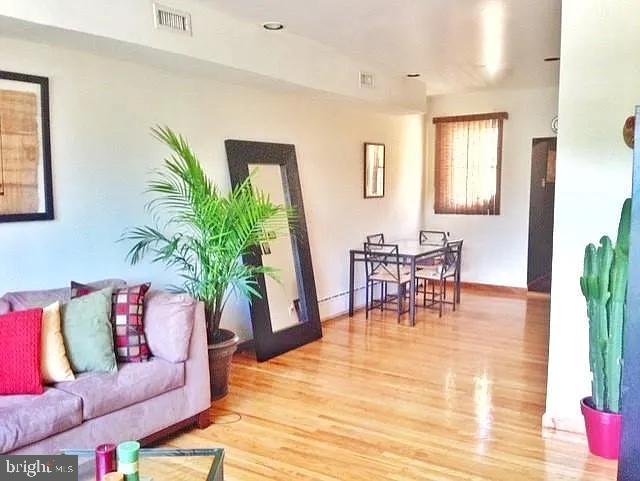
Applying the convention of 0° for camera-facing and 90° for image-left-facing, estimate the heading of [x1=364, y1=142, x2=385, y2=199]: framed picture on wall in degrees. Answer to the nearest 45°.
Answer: approximately 315°

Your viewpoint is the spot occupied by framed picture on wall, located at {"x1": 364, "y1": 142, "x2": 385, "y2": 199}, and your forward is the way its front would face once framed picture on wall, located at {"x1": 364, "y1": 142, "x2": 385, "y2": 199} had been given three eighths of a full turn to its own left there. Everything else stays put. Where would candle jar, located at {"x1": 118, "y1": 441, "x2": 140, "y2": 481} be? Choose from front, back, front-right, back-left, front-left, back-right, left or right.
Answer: back

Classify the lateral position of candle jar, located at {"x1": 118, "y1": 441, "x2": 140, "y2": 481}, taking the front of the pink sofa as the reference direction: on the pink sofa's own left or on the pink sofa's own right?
on the pink sofa's own right

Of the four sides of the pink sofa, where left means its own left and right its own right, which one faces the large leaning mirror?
left

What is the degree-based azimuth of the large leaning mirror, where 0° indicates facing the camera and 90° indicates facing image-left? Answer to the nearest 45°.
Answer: approximately 315°

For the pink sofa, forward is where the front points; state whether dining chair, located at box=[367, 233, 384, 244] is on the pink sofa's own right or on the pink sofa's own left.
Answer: on the pink sofa's own left

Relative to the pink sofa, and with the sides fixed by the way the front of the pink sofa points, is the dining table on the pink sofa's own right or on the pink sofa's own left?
on the pink sofa's own left

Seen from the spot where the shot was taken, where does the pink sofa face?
facing the viewer and to the right of the viewer

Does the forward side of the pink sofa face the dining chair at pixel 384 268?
no

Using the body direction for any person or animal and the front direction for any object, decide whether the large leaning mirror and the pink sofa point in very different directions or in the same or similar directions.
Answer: same or similar directions

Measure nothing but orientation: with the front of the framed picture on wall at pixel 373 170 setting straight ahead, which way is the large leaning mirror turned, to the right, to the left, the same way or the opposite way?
the same way

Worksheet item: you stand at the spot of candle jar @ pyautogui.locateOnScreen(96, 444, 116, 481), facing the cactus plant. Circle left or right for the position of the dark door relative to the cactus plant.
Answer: left
